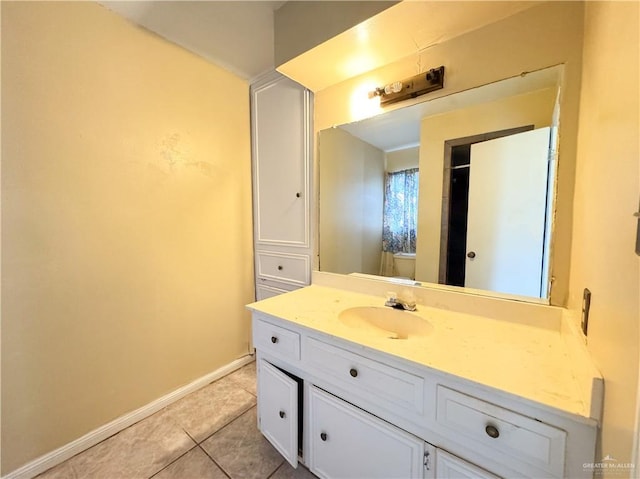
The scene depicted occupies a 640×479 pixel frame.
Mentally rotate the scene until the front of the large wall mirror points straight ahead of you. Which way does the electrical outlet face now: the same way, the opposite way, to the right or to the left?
to the right

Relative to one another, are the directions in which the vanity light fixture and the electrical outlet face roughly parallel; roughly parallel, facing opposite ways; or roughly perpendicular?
roughly perpendicular

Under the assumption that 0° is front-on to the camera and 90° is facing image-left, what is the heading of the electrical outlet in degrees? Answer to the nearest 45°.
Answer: approximately 90°

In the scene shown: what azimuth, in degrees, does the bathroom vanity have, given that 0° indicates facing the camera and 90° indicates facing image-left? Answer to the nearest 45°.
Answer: approximately 45°

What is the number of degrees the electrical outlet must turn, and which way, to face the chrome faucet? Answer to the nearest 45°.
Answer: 0° — it already faces it

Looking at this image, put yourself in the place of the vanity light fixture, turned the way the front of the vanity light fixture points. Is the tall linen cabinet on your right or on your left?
on your right

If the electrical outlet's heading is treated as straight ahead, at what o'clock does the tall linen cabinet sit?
The tall linen cabinet is roughly at 12 o'clock from the electrical outlet.

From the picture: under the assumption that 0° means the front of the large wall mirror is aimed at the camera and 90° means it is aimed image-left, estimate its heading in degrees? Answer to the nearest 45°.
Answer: approximately 45°

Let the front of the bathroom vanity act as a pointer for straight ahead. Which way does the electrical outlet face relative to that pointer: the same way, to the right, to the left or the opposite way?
to the right

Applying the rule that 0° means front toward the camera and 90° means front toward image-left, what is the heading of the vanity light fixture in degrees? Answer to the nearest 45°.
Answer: approximately 45°
